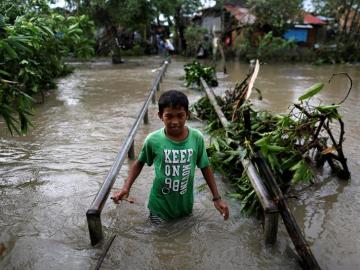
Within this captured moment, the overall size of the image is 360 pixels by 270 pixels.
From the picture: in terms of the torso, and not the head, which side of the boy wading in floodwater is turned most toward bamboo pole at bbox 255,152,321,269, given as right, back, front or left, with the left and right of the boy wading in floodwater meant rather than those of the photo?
left

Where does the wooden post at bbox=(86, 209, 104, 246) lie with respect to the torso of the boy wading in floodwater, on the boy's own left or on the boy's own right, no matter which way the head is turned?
on the boy's own right

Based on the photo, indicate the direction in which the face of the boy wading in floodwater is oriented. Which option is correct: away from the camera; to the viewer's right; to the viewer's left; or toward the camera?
toward the camera

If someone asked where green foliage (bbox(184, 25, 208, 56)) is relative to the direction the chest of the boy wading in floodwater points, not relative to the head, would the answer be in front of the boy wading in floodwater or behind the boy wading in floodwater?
behind

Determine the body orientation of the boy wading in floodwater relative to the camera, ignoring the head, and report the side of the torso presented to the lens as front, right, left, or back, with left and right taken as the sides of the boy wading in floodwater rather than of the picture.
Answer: front

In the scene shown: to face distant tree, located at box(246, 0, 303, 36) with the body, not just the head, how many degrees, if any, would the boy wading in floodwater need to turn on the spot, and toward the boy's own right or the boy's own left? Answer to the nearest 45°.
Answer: approximately 180°

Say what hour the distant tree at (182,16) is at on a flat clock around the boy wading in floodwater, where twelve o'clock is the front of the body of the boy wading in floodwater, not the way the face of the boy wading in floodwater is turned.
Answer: The distant tree is roughly at 6 o'clock from the boy wading in floodwater.

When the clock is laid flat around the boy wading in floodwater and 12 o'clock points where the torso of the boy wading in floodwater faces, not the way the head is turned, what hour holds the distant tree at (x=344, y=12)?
The distant tree is roughly at 7 o'clock from the boy wading in floodwater.

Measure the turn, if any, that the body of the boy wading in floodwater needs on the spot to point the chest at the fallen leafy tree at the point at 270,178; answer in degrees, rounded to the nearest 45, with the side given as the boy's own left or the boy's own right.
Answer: approximately 90° to the boy's own left

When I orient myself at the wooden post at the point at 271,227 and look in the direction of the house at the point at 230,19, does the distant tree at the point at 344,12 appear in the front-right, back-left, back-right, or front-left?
front-right

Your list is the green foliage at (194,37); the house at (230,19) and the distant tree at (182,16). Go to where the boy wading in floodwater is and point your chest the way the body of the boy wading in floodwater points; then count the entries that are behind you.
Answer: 3

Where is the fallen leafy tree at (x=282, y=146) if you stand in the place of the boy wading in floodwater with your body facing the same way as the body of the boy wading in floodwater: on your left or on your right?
on your left

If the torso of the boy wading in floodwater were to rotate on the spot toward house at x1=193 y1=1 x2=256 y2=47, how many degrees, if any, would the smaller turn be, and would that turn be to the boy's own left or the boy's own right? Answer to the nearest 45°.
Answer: approximately 180°
